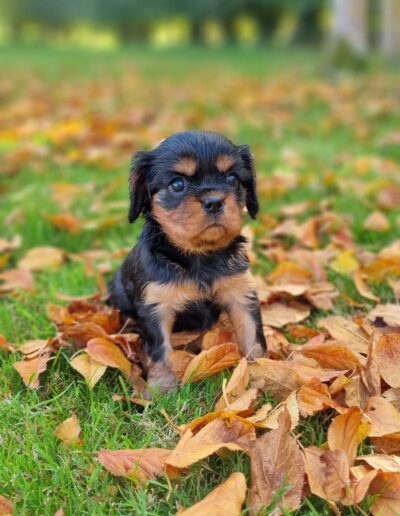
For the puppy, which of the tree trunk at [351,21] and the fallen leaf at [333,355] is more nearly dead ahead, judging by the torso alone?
the fallen leaf

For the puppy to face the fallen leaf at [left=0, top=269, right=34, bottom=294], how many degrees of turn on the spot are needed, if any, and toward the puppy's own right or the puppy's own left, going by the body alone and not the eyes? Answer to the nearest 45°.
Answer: approximately 180°

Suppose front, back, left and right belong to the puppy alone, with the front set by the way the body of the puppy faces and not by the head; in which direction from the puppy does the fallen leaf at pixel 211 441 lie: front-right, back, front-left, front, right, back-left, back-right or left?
front-right

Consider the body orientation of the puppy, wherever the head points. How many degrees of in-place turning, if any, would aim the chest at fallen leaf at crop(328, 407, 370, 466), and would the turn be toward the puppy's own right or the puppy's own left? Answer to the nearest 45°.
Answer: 0° — it already faces it

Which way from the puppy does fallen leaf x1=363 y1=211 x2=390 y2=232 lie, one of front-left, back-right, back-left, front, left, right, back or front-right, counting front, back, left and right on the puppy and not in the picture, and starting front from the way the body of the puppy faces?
left

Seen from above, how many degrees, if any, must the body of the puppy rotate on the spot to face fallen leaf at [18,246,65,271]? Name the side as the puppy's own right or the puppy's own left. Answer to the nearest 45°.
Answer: approximately 180°

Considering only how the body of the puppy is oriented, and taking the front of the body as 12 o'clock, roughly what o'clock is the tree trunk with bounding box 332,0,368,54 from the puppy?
The tree trunk is roughly at 8 o'clock from the puppy.

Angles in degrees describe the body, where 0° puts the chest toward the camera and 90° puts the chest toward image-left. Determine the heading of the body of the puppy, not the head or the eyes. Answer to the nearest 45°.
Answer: approximately 315°

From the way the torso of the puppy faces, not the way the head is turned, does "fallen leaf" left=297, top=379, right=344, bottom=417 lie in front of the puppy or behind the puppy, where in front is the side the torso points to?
in front

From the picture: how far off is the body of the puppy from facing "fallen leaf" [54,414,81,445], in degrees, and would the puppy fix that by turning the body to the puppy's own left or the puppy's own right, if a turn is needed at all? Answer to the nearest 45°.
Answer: approximately 90° to the puppy's own right

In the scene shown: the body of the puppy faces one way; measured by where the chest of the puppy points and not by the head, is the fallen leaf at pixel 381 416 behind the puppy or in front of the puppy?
in front
